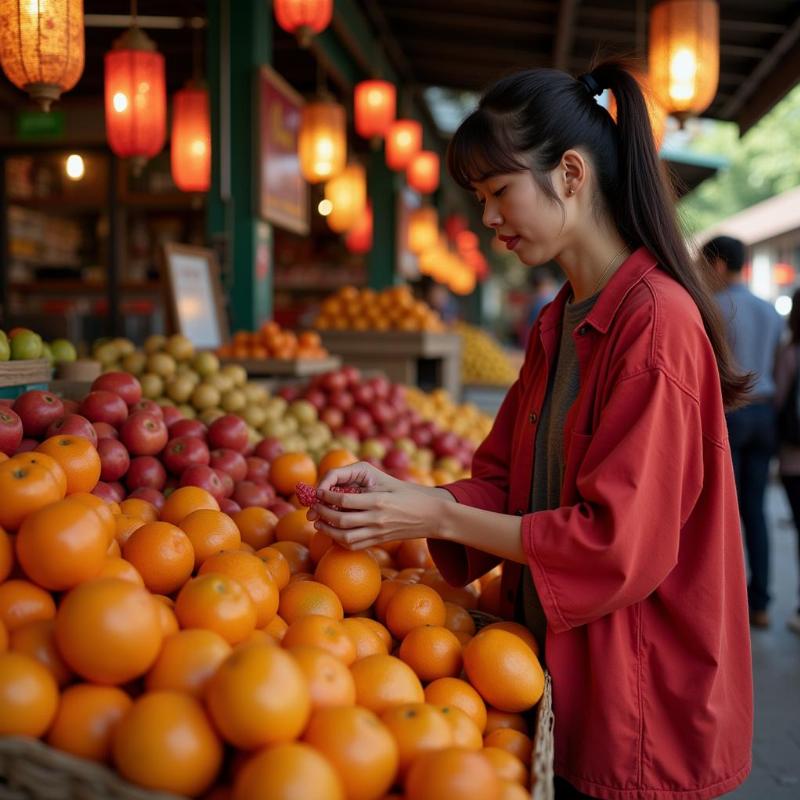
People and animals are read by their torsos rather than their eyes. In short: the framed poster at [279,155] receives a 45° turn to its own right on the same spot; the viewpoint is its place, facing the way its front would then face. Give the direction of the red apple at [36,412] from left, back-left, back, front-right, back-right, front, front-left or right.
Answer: front

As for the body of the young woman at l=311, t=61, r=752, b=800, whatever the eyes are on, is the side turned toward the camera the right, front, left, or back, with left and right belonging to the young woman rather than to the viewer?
left

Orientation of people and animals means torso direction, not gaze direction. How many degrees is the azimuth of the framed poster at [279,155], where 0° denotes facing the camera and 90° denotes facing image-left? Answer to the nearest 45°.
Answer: approximately 315°

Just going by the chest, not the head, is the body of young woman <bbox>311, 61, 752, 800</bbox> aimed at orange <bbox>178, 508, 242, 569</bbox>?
yes

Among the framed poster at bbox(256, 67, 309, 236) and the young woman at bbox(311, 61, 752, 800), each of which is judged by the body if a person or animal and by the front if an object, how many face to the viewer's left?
1

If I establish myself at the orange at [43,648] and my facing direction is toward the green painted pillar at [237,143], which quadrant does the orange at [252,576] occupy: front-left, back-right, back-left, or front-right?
front-right

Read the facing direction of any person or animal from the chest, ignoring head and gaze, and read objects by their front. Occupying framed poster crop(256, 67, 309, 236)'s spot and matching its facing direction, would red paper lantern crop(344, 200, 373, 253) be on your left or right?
on your left

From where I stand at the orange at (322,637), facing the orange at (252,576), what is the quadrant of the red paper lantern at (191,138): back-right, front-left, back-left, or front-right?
front-right

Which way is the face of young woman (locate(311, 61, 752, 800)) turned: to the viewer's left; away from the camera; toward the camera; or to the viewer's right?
to the viewer's left

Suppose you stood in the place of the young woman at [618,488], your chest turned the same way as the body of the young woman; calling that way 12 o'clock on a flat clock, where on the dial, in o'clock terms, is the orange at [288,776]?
The orange is roughly at 10 o'clock from the young woman.

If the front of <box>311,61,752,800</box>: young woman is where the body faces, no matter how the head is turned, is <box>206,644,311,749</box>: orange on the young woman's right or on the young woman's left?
on the young woman's left

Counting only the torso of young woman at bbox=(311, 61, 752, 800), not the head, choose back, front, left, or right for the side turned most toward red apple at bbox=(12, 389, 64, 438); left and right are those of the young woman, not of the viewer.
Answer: front

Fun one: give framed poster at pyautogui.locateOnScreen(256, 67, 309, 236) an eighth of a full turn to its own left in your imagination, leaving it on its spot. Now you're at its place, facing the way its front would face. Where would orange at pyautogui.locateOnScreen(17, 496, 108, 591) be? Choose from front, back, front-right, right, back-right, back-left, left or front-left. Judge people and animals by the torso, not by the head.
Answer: right
